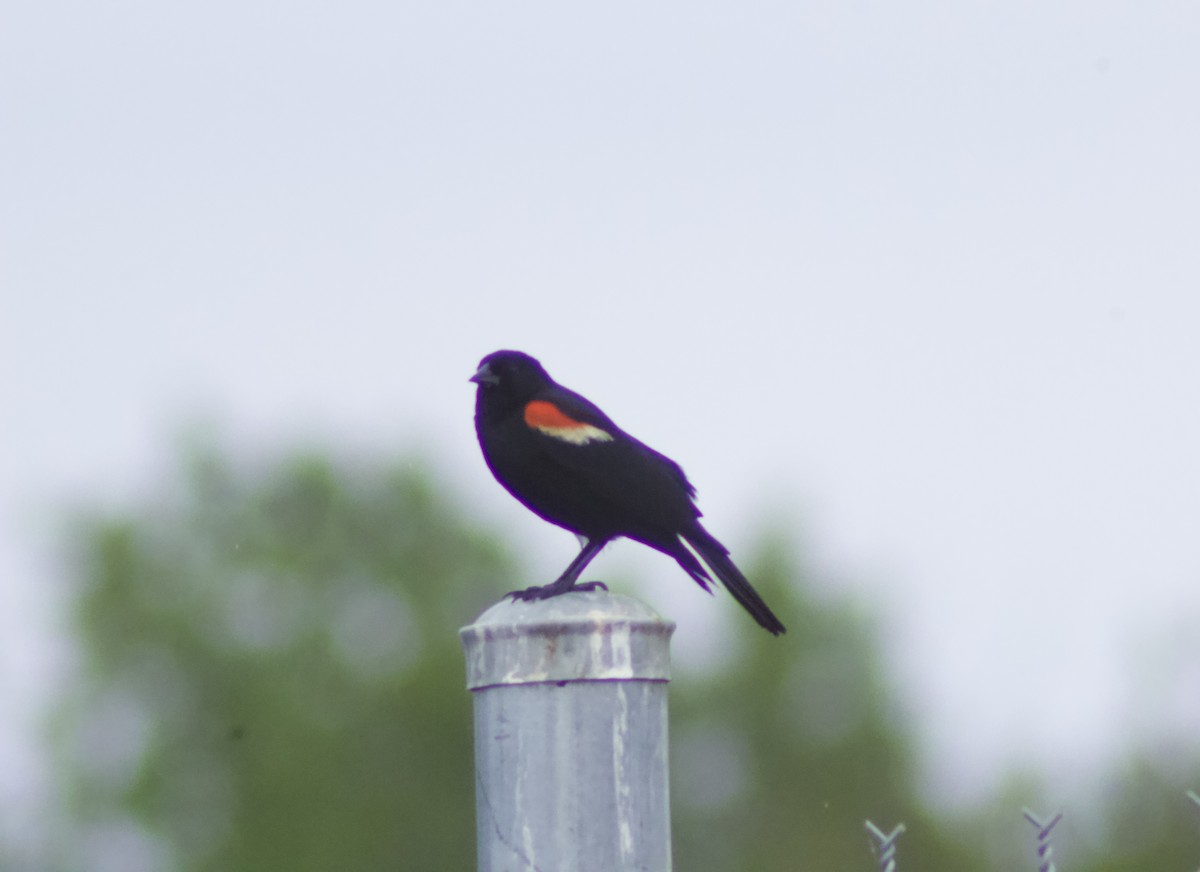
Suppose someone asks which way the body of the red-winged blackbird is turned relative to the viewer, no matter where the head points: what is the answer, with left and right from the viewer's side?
facing to the left of the viewer

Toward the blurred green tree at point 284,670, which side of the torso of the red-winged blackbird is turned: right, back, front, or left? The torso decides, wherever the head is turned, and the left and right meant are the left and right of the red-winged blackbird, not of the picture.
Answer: right
